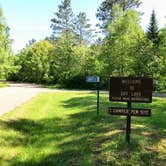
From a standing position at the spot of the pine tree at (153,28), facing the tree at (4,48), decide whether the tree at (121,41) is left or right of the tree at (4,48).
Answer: left

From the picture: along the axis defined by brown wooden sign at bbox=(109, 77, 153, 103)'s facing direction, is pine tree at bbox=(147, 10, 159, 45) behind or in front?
behind

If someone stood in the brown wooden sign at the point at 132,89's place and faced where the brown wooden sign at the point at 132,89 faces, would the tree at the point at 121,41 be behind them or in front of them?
behind

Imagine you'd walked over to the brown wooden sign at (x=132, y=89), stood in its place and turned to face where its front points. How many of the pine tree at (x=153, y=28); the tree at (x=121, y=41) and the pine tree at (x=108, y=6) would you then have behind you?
3

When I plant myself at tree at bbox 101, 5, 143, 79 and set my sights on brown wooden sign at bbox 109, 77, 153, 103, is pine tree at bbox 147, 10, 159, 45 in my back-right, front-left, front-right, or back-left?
back-left

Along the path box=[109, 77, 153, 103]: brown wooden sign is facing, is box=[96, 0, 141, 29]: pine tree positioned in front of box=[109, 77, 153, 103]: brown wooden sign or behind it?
behind

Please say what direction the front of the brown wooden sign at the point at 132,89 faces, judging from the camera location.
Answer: facing the viewer
